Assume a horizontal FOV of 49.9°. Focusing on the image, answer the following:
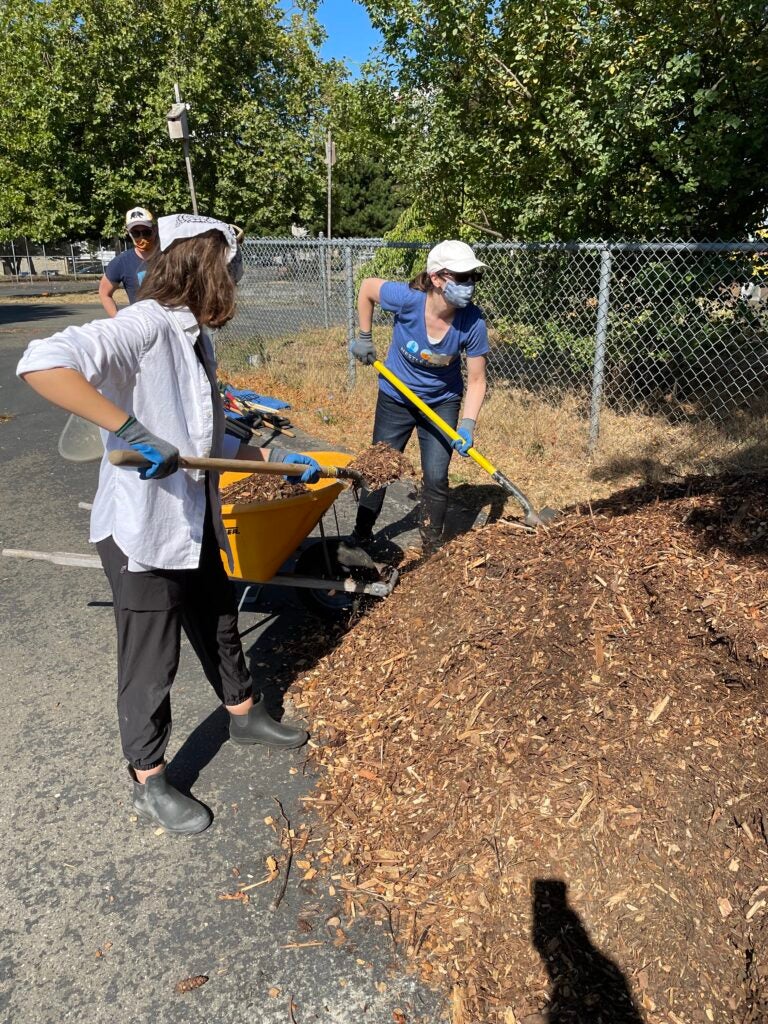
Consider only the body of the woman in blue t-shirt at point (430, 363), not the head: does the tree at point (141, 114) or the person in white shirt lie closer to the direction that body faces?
the person in white shirt

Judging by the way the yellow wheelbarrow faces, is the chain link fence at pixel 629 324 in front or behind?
in front

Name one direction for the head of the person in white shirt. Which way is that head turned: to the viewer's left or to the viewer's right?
to the viewer's right

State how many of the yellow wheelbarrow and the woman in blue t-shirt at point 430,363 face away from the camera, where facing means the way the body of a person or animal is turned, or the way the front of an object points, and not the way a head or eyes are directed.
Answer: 0

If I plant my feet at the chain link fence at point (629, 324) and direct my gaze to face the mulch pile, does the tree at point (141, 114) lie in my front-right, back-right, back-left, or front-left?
back-right

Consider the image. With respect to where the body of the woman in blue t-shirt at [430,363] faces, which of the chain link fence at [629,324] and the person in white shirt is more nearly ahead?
the person in white shirt

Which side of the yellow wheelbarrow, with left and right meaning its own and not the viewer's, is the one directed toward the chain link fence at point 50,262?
left

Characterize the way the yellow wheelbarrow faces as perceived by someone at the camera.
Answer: facing to the right of the viewer

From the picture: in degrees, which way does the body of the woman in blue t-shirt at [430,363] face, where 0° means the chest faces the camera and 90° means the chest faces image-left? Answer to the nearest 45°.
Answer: approximately 315°

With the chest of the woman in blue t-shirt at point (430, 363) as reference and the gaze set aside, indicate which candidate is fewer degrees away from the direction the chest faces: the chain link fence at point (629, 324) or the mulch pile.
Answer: the mulch pile
